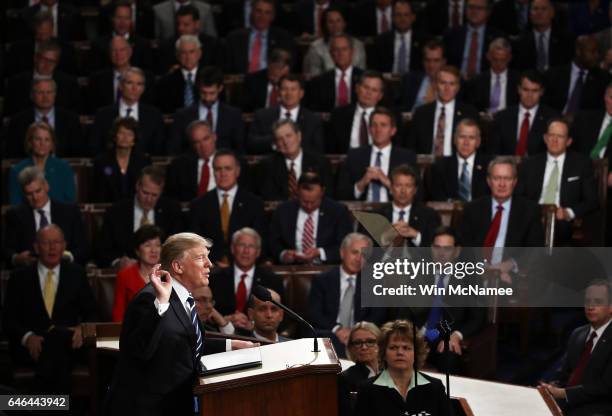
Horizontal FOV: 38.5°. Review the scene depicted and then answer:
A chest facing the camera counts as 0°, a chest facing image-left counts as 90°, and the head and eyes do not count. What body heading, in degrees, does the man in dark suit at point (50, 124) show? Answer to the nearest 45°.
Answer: approximately 0°

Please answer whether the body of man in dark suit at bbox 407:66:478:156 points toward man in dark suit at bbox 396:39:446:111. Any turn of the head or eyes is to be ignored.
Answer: no

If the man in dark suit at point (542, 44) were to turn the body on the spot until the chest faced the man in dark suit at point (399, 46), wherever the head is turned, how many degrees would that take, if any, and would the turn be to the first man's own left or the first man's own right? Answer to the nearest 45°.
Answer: approximately 90° to the first man's own right

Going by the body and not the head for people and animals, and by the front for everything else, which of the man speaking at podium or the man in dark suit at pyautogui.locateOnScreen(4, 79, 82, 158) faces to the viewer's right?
the man speaking at podium

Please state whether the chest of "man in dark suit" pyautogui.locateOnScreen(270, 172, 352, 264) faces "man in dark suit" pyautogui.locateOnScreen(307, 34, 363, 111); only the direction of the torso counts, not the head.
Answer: no

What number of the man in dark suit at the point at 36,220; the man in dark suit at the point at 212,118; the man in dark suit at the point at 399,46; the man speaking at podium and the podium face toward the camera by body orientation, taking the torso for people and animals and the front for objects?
3

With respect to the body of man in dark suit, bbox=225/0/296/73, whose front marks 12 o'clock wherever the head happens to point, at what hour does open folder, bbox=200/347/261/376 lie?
The open folder is roughly at 12 o'clock from the man in dark suit.

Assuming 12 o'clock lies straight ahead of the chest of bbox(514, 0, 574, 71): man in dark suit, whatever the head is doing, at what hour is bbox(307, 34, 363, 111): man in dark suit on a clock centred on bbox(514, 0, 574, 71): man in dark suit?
bbox(307, 34, 363, 111): man in dark suit is roughly at 2 o'clock from bbox(514, 0, 574, 71): man in dark suit.

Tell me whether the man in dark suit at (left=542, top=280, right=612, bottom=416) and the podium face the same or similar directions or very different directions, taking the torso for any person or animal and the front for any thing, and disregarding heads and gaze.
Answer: very different directions

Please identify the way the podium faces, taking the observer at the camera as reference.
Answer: facing to the right of the viewer

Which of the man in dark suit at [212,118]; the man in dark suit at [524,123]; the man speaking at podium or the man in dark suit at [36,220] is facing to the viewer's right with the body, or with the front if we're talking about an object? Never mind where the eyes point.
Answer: the man speaking at podium

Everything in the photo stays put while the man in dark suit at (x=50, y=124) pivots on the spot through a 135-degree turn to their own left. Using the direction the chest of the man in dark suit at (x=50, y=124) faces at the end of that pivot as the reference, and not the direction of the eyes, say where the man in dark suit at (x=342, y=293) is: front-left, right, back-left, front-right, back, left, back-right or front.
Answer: right

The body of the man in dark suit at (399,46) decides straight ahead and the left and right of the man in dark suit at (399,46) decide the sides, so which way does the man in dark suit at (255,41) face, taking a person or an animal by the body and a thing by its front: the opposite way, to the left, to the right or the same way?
the same way

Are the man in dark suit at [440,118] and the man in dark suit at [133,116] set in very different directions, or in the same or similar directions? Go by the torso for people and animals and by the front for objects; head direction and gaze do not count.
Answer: same or similar directions

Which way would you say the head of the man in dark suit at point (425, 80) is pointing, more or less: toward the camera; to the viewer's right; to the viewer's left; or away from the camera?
toward the camera

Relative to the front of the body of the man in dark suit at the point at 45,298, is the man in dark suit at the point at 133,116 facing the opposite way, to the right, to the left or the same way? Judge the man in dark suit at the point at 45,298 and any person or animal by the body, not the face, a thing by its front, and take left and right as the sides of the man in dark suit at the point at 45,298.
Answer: the same way

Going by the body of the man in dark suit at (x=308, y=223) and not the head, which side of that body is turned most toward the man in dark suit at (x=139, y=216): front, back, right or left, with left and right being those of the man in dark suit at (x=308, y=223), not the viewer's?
right

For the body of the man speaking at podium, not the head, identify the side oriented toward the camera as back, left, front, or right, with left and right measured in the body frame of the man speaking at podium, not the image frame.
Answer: right

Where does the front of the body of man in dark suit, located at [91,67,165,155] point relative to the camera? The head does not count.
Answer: toward the camera

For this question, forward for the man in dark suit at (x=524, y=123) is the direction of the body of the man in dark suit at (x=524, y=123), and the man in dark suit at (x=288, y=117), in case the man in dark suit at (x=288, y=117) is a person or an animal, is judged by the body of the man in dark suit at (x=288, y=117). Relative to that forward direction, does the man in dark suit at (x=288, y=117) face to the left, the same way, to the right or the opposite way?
the same way

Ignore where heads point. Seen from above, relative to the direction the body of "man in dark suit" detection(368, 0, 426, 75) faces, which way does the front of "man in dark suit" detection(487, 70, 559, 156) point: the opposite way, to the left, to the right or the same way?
the same way

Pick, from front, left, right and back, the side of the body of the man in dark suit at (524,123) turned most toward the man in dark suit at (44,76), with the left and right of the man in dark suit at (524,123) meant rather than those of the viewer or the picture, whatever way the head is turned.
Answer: right

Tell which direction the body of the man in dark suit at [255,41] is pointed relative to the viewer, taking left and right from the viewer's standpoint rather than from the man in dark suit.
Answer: facing the viewer

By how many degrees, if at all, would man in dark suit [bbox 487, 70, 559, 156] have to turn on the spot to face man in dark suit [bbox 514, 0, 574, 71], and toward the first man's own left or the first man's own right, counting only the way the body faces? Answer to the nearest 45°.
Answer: approximately 180°
